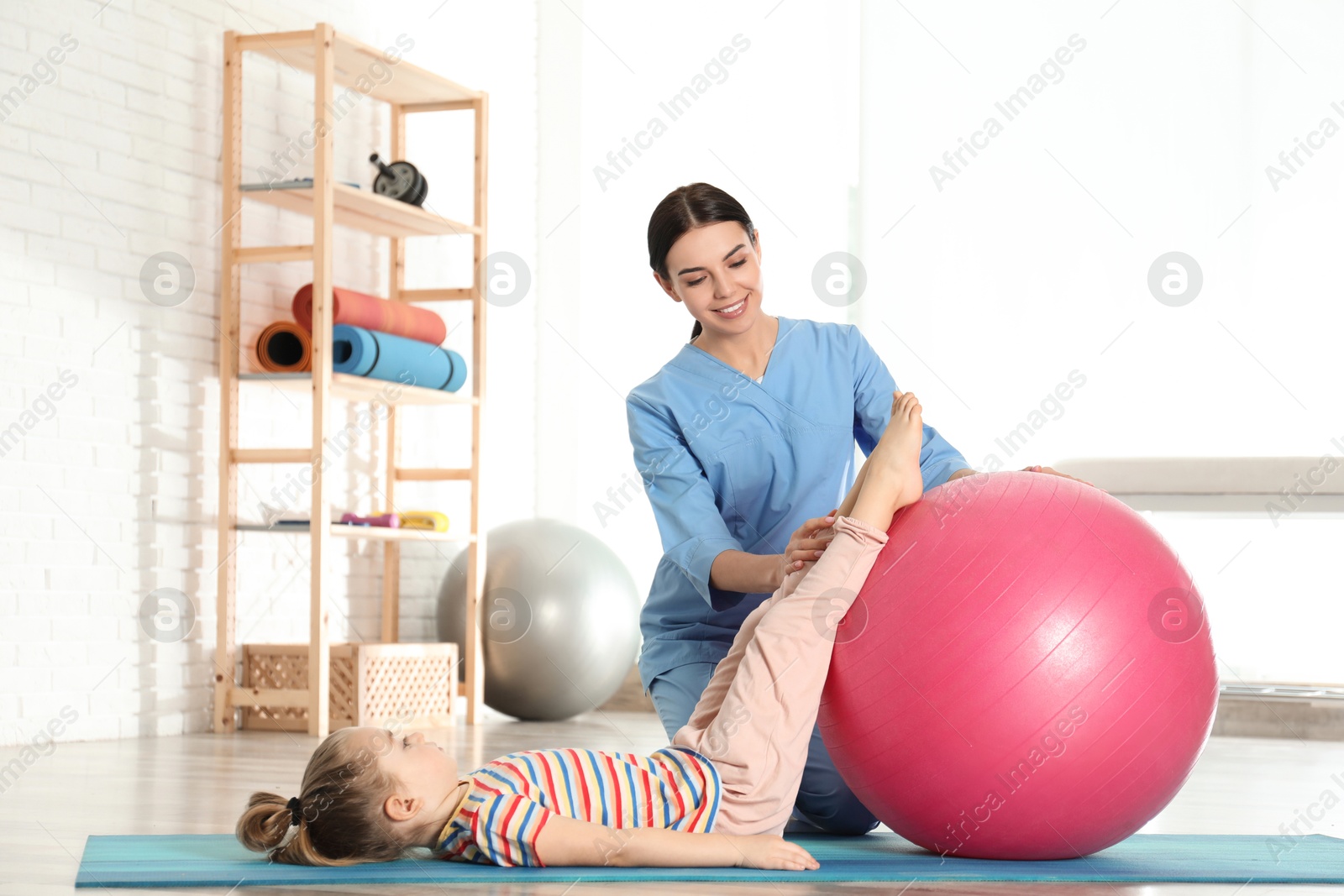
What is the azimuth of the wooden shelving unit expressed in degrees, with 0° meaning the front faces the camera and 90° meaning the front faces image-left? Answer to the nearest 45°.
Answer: approximately 315°

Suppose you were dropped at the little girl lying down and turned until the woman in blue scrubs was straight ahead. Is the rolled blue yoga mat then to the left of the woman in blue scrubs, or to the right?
left
